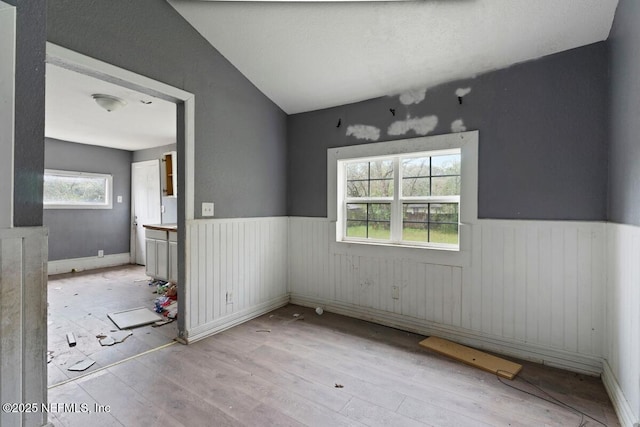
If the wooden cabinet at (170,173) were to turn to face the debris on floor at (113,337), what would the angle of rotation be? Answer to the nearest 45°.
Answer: approximately 45° to its left

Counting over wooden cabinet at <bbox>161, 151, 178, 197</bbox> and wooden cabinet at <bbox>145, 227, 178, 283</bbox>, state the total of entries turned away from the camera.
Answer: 0

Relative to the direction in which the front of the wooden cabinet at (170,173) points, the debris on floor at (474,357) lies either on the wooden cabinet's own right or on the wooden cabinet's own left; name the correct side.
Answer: on the wooden cabinet's own left

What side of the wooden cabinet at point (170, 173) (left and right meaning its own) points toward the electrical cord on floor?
left

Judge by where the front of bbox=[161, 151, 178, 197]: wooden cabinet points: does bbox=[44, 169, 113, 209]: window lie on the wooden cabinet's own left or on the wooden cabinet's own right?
on the wooden cabinet's own right

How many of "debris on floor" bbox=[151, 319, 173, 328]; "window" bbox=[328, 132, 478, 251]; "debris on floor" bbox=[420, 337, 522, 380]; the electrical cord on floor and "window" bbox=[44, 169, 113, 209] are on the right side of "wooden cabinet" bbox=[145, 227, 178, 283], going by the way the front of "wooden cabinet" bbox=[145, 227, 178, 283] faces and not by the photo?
1

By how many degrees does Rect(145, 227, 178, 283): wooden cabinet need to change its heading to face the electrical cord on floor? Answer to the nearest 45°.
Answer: approximately 90° to its left

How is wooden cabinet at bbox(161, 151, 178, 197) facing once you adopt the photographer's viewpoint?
facing the viewer and to the left of the viewer

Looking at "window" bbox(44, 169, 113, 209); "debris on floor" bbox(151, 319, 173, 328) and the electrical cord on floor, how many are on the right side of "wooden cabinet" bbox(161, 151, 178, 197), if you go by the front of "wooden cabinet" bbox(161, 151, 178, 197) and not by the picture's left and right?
1

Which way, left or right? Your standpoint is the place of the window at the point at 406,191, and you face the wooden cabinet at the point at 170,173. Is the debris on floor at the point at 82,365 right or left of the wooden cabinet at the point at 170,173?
left
